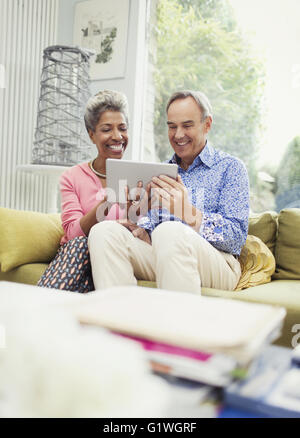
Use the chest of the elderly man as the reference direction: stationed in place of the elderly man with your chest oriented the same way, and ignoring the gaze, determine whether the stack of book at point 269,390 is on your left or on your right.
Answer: on your left

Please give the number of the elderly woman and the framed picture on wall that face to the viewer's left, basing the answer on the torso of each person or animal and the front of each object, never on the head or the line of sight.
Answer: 0

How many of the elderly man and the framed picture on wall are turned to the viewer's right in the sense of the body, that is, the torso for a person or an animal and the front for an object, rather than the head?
0

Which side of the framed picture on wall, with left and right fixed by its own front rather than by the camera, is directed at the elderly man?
front

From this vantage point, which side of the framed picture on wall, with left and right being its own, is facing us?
front

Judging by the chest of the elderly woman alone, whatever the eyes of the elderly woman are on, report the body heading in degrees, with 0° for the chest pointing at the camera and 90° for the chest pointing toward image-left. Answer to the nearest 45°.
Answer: approximately 315°

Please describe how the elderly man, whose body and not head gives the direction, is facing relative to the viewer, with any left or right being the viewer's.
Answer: facing the viewer and to the left of the viewer

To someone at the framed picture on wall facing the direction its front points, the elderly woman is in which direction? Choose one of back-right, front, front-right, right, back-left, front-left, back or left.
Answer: front

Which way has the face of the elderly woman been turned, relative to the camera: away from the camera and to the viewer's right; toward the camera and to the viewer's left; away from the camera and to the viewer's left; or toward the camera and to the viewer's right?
toward the camera and to the viewer's right
